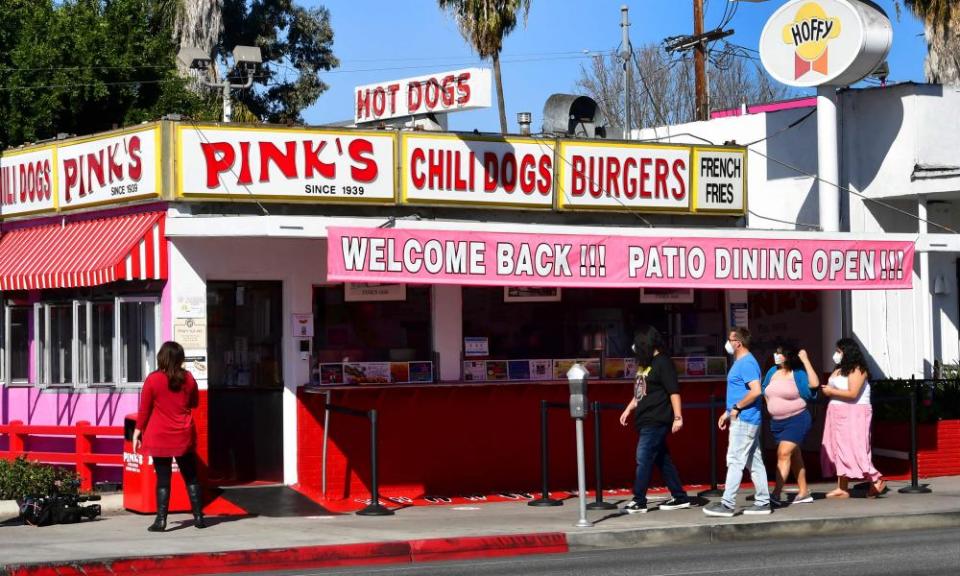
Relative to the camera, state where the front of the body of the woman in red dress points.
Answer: away from the camera

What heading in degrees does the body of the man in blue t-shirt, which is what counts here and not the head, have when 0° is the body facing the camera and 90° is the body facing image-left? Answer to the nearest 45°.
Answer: approximately 90°

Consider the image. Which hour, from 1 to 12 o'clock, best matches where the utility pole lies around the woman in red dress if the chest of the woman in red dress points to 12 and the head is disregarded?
The utility pole is roughly at 1 o'clock from the woman in red dress.

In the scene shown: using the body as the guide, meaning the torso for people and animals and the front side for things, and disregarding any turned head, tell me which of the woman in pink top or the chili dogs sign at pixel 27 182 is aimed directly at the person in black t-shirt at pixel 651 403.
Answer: the woman in pink top

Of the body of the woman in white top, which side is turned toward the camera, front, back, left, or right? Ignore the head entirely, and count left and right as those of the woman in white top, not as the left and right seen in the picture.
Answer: left

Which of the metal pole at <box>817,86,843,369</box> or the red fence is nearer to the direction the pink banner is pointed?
the red fence

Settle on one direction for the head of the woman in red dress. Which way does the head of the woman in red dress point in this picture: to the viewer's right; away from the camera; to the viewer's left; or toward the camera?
away from the camera

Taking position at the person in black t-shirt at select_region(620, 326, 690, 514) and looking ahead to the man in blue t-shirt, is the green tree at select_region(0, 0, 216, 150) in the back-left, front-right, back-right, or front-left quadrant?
back-left

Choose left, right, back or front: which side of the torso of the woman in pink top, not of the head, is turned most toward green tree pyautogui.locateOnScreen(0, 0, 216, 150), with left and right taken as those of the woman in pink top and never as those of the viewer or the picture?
right
